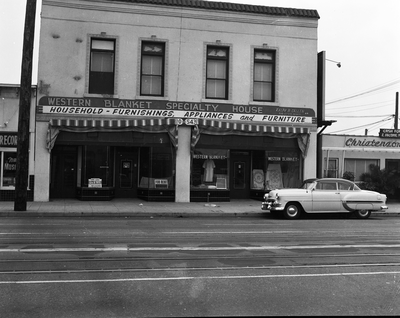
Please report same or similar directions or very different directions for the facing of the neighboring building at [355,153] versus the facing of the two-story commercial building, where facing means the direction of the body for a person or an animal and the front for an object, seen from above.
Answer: same or similar directions

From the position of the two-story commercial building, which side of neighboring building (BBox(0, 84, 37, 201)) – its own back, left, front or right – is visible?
left

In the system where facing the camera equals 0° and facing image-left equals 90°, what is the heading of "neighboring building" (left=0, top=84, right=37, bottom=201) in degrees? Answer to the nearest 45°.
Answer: approximately 0°

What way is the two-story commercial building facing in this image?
toward the camera

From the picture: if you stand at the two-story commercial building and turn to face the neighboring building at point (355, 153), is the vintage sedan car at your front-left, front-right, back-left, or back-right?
front-right

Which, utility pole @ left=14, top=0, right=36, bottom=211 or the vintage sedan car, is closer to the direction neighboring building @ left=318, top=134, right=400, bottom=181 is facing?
the vintage sedan car

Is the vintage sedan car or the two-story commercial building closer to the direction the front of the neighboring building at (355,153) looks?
the vintage sedan car

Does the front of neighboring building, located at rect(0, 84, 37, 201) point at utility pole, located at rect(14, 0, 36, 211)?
yes

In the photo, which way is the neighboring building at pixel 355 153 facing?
toward the camera

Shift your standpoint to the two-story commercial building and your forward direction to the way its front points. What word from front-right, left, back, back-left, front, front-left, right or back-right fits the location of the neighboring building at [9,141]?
right

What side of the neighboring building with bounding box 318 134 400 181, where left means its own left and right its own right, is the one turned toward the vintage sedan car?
front

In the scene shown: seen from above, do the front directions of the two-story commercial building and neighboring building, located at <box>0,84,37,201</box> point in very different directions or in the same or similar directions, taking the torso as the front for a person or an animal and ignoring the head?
same or similar directions

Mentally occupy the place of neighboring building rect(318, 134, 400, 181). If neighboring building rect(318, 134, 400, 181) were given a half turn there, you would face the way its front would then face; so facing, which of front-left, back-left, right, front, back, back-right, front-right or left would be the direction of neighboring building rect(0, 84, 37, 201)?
back-left

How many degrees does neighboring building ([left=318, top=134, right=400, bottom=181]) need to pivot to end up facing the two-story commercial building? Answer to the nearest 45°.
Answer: approximately 45° to its right

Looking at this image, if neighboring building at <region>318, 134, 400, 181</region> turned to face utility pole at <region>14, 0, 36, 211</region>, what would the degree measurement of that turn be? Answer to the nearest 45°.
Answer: approximately 45° to its right
